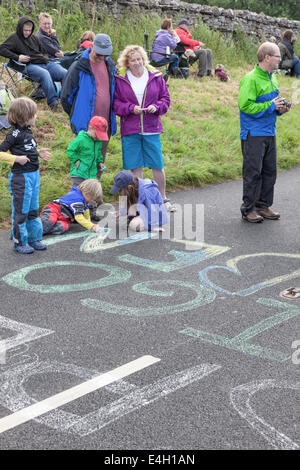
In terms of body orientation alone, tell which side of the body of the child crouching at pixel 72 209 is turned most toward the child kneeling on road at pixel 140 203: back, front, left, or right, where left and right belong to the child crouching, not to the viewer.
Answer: front

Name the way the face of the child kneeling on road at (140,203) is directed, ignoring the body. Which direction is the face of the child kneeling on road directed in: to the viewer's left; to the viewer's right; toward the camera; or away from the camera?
to the viewer's left

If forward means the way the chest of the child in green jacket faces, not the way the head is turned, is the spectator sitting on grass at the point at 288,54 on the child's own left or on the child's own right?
on the child's own left

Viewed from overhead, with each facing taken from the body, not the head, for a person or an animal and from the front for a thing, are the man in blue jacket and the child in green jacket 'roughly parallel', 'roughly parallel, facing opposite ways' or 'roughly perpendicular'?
roughly parallel

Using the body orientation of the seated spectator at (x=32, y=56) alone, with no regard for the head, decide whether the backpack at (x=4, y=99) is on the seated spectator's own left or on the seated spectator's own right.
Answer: on the seated spectator's own right

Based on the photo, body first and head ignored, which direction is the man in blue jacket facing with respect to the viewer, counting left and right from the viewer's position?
facing the viewer and to the right of the viewer

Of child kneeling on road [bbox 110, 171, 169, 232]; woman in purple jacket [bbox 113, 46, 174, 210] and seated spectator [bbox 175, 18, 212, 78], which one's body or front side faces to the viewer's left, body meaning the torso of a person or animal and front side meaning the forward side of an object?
the child kneeling on road

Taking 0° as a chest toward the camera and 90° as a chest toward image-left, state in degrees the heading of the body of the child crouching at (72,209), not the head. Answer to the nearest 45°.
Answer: approximately 270°

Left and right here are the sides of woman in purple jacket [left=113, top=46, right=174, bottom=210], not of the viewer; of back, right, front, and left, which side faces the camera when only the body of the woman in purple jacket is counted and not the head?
front

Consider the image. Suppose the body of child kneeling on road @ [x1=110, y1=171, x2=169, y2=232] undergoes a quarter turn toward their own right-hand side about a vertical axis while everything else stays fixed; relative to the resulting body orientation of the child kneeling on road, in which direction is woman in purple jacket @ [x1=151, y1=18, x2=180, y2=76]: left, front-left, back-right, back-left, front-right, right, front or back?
front

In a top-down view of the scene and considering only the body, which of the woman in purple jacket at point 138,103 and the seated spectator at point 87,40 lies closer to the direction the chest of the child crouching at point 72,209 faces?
the woman in purple jacket

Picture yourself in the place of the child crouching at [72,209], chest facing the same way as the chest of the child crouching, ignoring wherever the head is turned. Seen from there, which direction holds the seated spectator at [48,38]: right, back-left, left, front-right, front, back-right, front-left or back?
left
